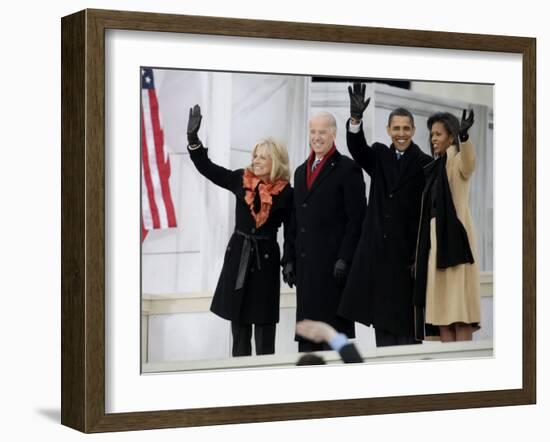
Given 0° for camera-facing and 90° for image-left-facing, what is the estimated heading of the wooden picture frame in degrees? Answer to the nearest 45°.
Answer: approximately 315°
